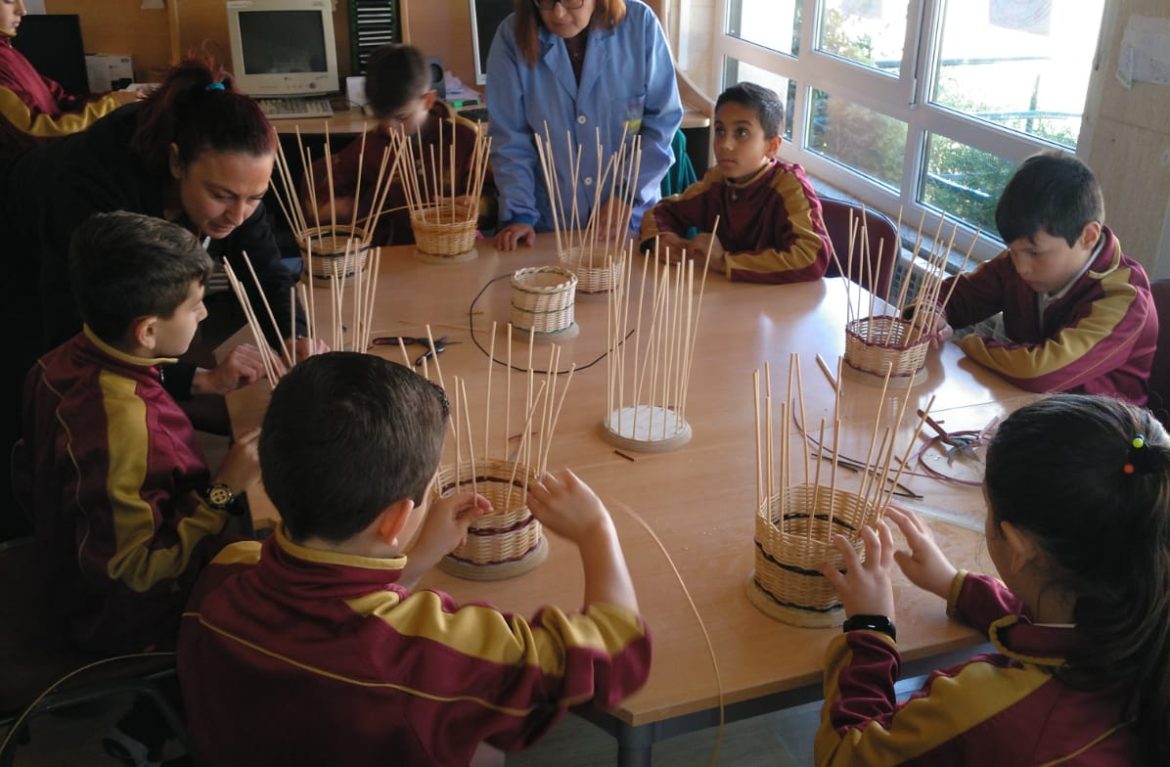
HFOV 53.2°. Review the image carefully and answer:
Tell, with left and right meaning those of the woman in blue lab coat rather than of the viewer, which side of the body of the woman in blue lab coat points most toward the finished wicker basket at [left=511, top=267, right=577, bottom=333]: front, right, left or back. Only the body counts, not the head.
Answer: front

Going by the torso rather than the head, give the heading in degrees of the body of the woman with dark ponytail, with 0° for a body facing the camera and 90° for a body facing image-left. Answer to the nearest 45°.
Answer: approximately 315°

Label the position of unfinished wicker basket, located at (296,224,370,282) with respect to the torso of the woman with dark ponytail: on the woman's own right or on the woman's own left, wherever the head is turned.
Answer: on the woman's own left

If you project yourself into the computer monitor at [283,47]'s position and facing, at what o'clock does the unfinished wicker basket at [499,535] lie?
The unfinished wicker basket is roughly at 12 o'clock from the computer monitor.

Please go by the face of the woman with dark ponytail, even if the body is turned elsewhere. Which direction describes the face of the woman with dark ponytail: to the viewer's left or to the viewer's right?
to the viewer's right

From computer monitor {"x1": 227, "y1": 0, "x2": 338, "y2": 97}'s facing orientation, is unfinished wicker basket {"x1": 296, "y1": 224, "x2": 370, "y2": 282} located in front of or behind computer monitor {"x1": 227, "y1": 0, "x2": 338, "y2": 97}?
in front

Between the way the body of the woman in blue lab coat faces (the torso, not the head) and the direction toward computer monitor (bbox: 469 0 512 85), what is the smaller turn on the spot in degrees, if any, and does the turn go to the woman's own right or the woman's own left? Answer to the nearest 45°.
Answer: approximately 180°

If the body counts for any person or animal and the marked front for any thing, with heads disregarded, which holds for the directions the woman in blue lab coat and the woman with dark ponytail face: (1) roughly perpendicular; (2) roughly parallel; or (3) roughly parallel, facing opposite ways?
roughly perpendicular

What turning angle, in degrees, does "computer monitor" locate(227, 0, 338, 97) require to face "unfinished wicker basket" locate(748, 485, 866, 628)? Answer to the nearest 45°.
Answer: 0° — it already faces it

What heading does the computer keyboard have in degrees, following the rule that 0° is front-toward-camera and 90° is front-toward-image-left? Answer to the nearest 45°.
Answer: approximately 0°
